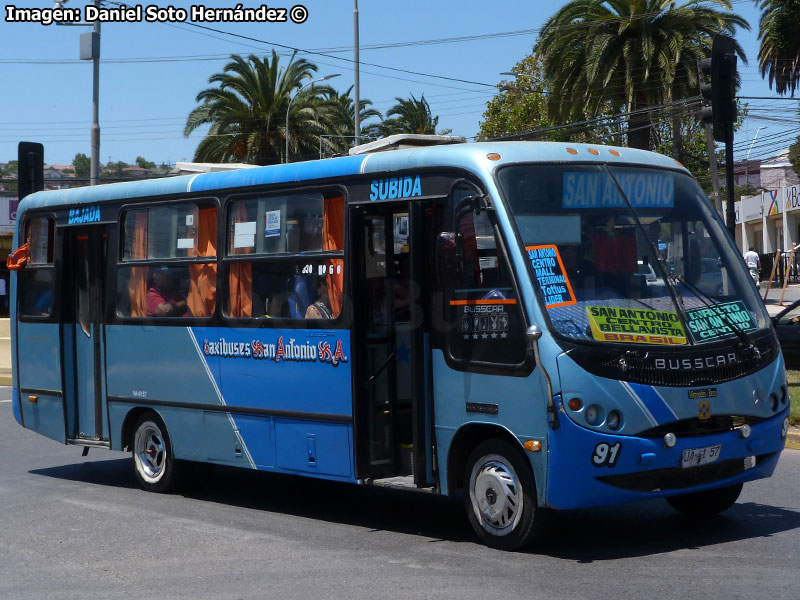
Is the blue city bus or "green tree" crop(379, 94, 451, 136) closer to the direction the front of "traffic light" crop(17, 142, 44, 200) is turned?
the green tree

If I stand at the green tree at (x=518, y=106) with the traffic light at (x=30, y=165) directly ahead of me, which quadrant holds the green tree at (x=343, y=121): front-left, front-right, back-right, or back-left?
front-right

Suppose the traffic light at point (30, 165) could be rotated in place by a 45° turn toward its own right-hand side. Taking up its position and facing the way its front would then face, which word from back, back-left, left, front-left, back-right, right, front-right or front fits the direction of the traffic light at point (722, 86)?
right

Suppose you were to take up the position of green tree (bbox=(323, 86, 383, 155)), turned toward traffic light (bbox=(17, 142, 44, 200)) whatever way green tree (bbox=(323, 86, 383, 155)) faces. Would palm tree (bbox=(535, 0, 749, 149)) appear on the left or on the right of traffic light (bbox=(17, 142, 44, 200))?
left

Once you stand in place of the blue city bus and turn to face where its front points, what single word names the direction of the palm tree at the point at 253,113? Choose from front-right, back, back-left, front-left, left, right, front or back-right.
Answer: back-left

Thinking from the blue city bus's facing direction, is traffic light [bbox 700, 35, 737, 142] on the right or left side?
on its left

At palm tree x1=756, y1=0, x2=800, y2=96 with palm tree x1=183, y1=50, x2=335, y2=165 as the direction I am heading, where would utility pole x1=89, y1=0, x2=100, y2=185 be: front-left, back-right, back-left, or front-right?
front-left

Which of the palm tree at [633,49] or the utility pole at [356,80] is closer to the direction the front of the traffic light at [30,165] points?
the utility pole

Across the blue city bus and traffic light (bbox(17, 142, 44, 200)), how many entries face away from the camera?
1

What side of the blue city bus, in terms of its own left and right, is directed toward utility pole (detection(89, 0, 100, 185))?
back

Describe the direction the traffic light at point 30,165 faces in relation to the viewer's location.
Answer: facing away from the viewer

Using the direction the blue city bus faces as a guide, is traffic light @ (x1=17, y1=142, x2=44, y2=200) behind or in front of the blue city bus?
behind

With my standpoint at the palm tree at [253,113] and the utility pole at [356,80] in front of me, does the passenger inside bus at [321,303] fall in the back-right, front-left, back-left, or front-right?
front-right

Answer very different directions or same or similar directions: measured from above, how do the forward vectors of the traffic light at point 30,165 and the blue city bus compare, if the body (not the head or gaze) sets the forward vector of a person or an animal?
very different directions

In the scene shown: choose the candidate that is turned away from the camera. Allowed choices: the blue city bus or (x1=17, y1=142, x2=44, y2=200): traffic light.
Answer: the traffic light

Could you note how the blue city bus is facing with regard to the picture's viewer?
facing the viewer and to the right of the viewer

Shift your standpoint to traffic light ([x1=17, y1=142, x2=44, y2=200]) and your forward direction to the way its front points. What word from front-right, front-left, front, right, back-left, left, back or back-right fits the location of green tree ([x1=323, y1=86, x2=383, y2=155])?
front-right

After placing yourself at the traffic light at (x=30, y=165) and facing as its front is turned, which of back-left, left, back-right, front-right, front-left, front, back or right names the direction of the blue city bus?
back
